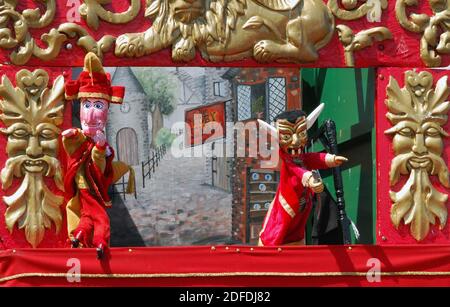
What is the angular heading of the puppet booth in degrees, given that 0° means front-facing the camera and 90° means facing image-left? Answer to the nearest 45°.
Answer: approximately 0°
